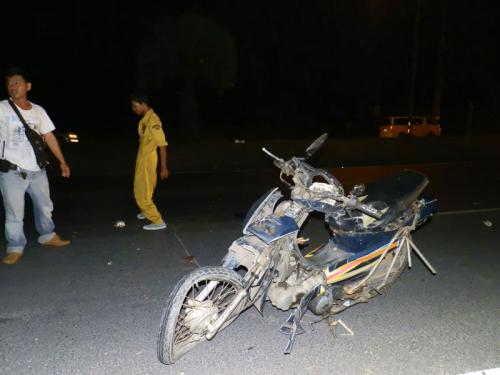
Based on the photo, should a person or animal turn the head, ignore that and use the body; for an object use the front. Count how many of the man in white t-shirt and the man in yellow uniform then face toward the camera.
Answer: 1

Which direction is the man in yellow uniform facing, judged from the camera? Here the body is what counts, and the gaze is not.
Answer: to the viewer's left

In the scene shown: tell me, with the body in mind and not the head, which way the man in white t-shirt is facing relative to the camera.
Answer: toward the camera

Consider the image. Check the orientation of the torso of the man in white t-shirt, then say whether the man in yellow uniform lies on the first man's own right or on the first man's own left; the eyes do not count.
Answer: on the first man's own left

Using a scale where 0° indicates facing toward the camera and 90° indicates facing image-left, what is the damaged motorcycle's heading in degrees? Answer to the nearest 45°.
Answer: approximately 45°

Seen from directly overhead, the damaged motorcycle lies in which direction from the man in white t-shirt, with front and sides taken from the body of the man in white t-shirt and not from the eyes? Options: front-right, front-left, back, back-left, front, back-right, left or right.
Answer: front-left

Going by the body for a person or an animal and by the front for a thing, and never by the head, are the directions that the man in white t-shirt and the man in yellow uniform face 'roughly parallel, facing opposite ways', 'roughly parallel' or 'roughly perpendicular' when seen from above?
roughly perpendicular

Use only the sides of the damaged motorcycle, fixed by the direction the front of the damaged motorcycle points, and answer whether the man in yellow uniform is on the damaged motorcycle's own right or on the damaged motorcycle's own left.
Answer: on the damaged motorcycle's own right

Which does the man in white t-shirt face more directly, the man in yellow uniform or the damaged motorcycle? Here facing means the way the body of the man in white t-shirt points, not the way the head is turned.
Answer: the damaged motorcycle

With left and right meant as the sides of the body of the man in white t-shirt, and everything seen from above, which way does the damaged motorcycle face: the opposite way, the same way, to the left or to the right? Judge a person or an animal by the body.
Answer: to the right
